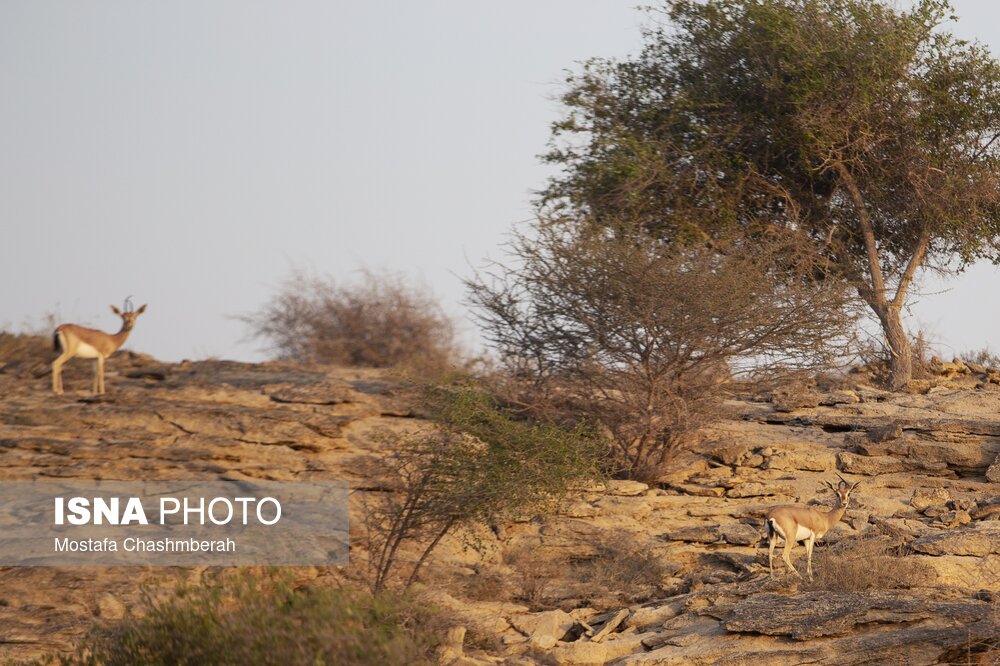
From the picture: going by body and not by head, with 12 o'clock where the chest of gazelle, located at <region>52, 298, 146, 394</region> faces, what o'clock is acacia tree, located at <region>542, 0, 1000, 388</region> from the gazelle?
The acacia tree is roughly at 12 o'clock from the gazelle.

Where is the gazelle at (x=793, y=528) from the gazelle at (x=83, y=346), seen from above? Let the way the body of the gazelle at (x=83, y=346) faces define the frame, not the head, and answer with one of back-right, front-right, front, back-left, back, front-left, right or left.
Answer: front-right

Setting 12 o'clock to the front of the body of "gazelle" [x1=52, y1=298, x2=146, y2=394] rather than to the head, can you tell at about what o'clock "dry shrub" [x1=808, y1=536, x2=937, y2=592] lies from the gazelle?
The dry shrub is roughly at 1 o'clock from the gazelle.

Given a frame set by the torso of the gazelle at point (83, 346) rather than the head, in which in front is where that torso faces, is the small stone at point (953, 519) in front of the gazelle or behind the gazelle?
in front

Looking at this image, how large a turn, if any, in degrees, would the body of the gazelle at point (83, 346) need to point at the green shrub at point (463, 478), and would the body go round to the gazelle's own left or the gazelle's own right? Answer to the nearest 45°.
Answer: approximately 45° to the gazelle's own right

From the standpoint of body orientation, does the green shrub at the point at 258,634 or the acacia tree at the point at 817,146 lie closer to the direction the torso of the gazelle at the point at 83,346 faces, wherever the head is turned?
the acacia tree

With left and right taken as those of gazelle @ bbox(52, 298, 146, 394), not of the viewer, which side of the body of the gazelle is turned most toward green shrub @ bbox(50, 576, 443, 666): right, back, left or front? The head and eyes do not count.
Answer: right

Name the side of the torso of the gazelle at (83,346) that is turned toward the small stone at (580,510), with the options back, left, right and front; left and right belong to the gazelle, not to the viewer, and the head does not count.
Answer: front

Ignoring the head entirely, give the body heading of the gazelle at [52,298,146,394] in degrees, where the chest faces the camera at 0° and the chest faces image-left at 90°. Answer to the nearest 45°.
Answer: approximately 270°

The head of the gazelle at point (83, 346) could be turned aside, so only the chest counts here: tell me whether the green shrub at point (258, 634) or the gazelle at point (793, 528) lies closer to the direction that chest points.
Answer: the gazelle

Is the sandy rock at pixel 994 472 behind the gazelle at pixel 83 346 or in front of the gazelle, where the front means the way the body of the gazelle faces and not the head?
in front

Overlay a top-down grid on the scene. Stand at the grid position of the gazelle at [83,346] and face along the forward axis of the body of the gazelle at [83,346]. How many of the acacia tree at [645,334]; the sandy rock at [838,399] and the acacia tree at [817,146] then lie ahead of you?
3

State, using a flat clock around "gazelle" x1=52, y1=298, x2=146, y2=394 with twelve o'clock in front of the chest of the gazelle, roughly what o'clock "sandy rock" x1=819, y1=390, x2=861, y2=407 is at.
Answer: The sandy rock is roughly at 12 o'clock from the gazelle.

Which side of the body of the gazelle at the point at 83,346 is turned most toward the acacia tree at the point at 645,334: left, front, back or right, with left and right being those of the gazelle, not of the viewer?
front
